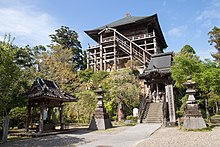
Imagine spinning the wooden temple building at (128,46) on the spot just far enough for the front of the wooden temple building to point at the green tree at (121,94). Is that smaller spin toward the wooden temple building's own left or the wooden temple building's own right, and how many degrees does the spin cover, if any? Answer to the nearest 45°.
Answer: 0° — it already faces it

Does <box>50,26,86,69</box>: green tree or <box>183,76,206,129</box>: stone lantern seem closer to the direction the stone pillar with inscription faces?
the stone lantern

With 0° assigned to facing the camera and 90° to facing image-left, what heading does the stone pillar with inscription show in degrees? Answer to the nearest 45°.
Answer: approximately 0°

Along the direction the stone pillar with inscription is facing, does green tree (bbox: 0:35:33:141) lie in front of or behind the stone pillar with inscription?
in front

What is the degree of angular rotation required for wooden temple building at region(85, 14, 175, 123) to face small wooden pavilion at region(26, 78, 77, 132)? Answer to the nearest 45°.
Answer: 0° — it already faces it

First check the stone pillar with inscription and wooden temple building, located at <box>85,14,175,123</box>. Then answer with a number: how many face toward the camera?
2

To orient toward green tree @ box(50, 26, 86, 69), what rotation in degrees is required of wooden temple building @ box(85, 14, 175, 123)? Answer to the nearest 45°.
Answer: approximately 135° to its right

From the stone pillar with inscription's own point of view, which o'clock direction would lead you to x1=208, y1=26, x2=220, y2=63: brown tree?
The brown tree is roughly at 7 o'clock from the stone pillar with inscription.
